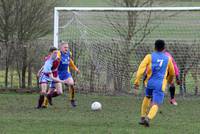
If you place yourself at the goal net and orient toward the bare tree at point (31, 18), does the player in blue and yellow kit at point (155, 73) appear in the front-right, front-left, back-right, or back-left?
back-left

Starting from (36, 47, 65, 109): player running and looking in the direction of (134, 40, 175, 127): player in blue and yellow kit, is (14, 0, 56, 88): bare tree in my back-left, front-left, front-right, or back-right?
back-left

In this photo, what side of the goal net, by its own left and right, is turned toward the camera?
front

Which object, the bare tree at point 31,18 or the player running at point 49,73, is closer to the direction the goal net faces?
the player running

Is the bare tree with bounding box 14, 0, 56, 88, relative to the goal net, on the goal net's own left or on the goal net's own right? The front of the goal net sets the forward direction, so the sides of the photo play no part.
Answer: on the goal net's own right
